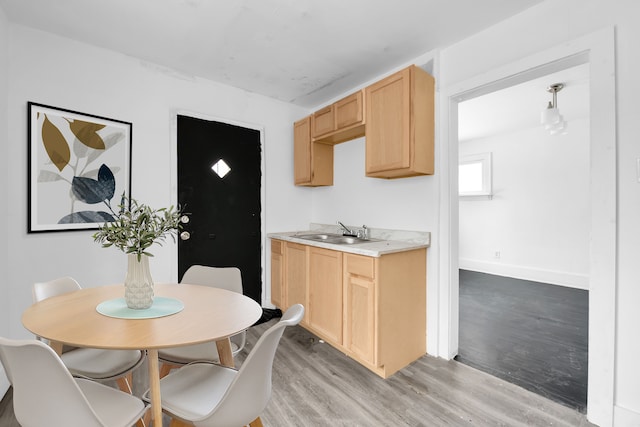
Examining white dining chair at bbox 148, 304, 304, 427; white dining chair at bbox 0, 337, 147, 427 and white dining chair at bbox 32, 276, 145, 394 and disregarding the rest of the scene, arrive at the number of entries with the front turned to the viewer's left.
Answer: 1

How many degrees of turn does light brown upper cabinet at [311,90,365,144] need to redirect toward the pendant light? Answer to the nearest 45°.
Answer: approximately 135° to its left

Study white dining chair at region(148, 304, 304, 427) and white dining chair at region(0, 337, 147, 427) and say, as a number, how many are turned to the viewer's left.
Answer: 1

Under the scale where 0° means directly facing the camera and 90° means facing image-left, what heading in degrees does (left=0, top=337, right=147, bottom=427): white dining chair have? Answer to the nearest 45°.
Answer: approximately 225°

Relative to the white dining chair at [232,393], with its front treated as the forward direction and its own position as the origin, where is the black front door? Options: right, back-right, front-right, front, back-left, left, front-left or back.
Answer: right

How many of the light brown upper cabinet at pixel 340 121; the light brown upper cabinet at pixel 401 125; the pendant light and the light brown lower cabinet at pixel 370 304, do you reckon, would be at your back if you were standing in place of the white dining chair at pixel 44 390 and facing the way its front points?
0

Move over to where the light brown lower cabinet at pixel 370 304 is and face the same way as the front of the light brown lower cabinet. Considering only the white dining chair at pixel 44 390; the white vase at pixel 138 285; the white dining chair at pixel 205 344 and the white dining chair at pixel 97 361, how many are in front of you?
4

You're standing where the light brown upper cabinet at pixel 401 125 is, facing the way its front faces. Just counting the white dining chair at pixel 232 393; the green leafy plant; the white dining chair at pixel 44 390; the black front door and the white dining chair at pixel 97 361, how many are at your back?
0

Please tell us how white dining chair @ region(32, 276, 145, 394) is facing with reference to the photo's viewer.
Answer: facing the viewer and to the right of the viewer

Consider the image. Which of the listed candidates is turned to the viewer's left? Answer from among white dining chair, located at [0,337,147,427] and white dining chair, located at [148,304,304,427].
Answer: white dining chair, located at [148,304,304,427]

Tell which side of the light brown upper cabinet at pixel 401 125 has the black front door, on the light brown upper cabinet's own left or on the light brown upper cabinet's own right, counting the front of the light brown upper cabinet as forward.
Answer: on the light brown upper cabinet's own right

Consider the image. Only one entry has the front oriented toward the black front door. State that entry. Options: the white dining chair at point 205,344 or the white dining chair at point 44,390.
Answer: the white dining chair at point 44,390

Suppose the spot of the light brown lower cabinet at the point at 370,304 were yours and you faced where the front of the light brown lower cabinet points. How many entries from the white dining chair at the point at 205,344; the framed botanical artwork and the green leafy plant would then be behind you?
0

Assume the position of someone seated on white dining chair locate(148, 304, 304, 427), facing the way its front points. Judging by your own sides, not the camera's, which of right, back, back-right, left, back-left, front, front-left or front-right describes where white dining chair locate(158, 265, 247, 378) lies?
right

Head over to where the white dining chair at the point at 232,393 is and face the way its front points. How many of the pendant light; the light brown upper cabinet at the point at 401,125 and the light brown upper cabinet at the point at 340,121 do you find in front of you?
0

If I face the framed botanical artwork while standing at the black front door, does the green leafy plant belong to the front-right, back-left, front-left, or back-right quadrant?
front-left

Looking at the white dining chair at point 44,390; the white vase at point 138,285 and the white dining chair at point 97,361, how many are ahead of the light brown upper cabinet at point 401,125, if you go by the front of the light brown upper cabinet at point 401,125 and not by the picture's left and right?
3

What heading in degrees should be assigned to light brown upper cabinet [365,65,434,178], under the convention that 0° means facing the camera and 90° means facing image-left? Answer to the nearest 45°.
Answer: approximately 45°

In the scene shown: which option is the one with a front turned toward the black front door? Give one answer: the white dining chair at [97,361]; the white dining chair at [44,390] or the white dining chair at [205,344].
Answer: the white dining chair at [44,390]
